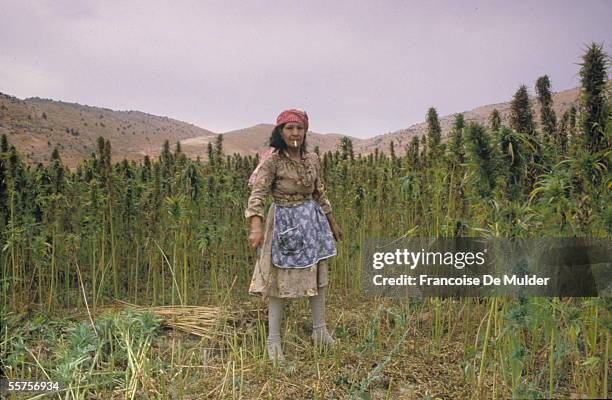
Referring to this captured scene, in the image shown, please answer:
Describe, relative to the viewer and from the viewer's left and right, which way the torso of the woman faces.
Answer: facing the viewer and to the right of the viewer

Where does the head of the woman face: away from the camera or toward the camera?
toward the camera

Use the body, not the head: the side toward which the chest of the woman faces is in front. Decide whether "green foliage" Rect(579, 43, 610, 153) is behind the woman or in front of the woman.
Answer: in front

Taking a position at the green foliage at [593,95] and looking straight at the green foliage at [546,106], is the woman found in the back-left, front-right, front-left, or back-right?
front-left

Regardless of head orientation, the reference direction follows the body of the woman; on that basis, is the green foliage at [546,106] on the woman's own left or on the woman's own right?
on the woman's own left
